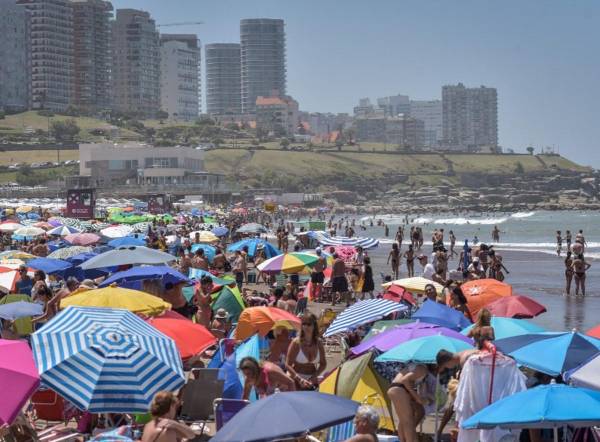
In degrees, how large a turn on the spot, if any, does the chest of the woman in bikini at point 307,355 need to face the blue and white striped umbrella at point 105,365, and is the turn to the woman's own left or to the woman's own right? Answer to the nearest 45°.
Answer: approximately 45° to the woman's own right

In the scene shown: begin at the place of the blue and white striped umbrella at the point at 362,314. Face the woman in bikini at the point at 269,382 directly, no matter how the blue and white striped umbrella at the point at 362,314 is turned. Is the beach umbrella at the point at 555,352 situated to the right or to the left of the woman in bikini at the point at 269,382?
left

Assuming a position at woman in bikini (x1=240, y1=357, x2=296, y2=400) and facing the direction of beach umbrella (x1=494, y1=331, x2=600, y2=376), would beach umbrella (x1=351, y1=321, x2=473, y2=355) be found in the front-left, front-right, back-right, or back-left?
front-left

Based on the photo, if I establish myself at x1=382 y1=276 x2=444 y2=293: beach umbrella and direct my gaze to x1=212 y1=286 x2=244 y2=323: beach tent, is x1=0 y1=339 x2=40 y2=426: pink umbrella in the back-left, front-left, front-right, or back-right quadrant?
front-left

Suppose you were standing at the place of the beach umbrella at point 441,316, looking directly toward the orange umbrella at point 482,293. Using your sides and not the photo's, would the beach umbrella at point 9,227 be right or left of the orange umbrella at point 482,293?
left

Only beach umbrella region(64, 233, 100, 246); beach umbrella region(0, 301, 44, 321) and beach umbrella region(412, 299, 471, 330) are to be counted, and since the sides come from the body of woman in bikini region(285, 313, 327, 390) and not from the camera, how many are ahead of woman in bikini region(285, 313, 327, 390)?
0

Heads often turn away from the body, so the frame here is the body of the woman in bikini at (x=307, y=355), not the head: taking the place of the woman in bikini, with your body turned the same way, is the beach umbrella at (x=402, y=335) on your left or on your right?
on your left

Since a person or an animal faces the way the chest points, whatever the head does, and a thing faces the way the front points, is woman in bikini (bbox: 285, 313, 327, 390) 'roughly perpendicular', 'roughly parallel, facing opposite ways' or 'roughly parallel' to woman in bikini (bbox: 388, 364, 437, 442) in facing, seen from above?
roughly perpendicular

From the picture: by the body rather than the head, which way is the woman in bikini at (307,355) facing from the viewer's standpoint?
toward the camera

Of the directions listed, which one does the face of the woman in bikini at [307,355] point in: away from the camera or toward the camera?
toward the camera
